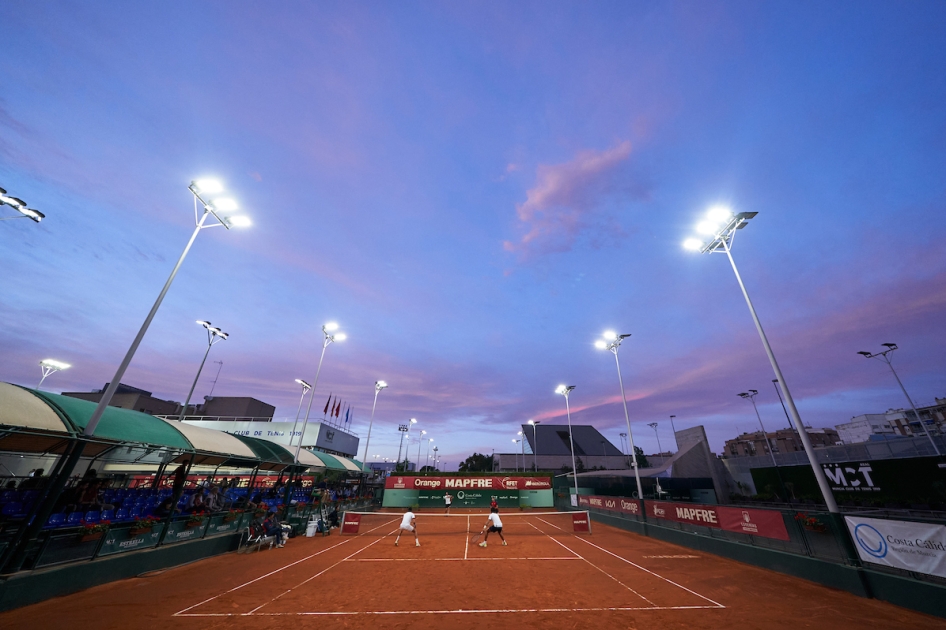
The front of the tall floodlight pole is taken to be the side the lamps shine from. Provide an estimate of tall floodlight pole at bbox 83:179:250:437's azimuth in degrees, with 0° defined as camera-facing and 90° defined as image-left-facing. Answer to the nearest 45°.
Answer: approximately 315°

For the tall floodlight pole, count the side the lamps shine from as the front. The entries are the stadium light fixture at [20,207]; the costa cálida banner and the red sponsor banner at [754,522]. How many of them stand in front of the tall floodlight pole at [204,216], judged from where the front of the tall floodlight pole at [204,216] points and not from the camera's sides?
2

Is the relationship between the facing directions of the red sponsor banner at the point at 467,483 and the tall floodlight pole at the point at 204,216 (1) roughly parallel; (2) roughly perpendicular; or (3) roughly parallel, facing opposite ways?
roughly perpendicular

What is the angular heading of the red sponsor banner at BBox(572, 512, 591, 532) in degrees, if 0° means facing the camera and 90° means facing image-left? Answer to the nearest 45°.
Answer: approximately 0°

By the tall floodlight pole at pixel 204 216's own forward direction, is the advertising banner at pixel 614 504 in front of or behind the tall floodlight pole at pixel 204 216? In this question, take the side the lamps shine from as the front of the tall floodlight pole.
in front

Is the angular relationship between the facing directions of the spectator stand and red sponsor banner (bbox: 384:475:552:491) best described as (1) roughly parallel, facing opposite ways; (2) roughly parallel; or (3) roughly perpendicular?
roughly perpendicular

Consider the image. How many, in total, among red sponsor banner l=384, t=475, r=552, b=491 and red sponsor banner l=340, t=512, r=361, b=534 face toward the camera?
2

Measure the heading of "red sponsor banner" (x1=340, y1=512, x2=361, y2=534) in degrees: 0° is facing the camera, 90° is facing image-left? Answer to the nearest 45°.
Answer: approximately 0°
